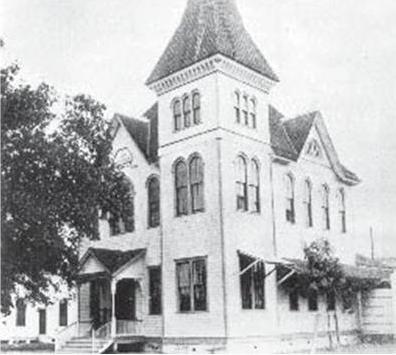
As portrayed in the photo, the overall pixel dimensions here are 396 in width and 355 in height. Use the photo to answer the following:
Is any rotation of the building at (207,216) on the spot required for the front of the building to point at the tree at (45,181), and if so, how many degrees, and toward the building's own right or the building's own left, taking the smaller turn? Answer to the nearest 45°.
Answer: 0° — it already faces it

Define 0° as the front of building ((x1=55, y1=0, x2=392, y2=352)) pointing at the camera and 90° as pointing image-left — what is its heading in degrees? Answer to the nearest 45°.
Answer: approximately 45°
